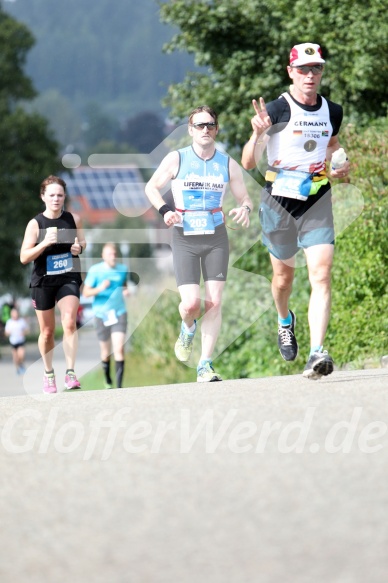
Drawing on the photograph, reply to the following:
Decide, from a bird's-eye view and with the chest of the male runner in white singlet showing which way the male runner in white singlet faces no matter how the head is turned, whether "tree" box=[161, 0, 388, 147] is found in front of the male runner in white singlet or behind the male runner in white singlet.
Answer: behind

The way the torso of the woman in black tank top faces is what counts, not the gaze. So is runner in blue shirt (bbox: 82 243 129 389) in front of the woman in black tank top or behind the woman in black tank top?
behind

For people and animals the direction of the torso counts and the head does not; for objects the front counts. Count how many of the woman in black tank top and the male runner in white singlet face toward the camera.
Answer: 2

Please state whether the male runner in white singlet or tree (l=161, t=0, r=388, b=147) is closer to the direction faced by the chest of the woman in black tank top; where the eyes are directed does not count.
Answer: the male runner in white singlet

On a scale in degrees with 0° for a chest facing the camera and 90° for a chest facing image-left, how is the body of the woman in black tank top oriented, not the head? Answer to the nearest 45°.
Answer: approximately 0°
